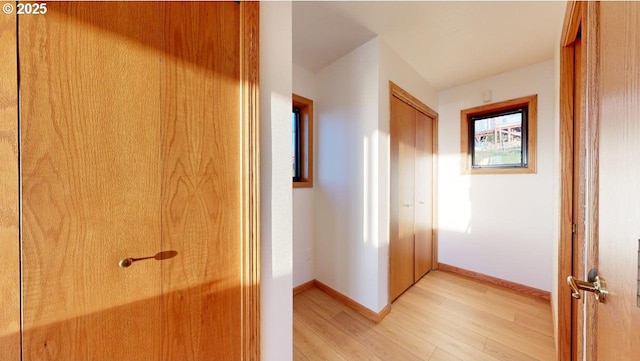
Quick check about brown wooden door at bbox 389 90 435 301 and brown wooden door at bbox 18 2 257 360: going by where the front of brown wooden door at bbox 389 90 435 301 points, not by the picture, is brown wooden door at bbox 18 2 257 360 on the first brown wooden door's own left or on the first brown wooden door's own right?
on the first brown wooden door's own right

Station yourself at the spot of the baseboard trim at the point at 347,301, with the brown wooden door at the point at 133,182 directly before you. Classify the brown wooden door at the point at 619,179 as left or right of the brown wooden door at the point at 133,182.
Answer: left

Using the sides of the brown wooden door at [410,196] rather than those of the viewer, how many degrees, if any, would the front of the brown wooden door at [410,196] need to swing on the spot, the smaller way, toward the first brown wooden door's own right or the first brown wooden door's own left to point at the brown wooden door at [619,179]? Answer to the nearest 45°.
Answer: approximately 45° to the first brown wooden door's own right

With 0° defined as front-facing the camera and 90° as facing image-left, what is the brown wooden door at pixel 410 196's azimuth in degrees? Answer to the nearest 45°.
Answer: approximately 315°
